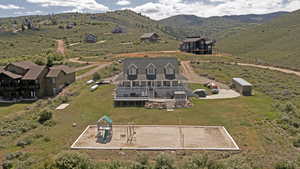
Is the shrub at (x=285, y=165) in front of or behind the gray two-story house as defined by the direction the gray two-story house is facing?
in front

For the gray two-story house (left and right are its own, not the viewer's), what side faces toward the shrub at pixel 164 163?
front

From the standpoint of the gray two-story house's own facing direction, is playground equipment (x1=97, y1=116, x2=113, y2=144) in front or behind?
in front

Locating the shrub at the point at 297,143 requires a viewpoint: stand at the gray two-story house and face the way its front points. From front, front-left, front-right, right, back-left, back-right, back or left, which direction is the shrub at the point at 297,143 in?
front-left

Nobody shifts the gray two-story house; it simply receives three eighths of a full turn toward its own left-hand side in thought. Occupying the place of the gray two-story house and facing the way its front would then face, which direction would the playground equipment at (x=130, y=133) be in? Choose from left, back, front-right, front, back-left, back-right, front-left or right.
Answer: back-right

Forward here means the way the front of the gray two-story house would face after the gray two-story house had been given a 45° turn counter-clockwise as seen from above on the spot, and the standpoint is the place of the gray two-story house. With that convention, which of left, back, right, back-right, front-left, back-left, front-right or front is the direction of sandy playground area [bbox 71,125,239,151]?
front-right

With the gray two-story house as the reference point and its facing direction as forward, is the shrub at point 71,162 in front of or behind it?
in front

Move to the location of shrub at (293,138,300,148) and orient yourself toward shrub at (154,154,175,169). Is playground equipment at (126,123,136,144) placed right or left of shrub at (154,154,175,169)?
right

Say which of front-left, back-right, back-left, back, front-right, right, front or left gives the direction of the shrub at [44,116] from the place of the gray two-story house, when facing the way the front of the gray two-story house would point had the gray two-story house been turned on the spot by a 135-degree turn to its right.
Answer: left

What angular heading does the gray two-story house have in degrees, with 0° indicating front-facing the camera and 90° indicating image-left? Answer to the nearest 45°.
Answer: approximately 0°

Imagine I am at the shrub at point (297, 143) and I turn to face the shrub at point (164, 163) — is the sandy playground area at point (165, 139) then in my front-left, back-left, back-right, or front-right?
front-right
